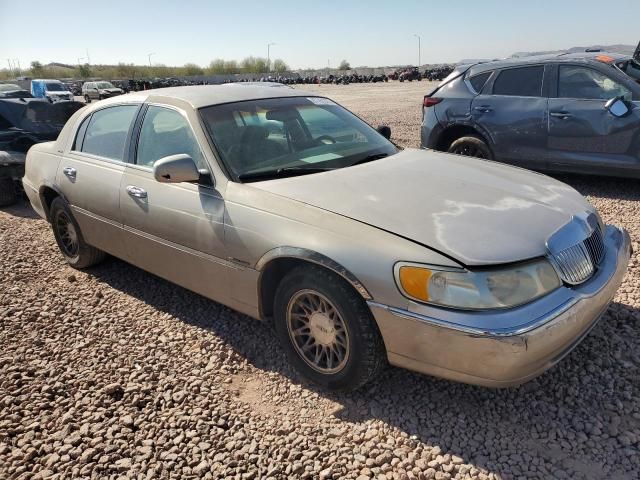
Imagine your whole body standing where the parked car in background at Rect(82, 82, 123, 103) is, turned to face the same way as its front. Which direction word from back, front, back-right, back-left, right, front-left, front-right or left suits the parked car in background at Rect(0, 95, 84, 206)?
front-right

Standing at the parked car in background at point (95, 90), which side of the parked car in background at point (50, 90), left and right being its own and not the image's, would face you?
left

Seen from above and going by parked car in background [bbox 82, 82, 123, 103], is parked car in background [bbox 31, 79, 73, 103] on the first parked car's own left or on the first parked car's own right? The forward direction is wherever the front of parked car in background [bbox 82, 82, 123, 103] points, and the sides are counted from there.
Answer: on the first parked car's own right

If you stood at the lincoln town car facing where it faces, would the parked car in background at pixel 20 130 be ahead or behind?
behind

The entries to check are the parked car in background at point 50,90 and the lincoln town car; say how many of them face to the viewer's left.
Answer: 0

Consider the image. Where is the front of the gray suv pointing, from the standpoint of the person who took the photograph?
facing to the right of the viewer

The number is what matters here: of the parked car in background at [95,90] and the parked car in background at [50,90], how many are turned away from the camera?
0

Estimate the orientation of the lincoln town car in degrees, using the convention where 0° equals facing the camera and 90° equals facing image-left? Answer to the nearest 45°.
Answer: approximately 315°

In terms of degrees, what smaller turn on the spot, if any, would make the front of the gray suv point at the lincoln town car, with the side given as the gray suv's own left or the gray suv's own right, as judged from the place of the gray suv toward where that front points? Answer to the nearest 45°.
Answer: approximately 90° to the gray suv's own right

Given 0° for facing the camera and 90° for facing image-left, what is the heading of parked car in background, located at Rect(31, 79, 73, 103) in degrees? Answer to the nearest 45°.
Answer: approximately 315°

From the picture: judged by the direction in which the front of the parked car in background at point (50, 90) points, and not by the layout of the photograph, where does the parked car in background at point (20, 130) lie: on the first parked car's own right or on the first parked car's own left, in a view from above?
on the first parked car's own right
